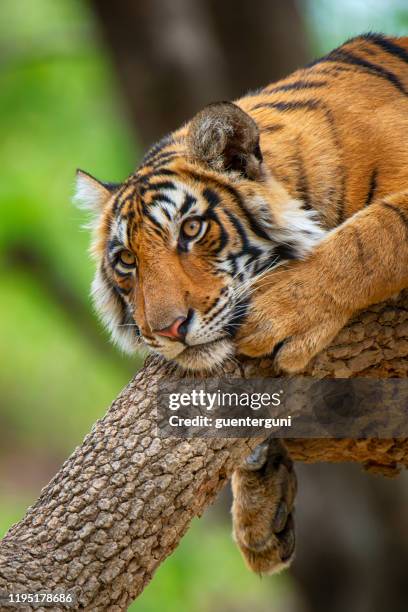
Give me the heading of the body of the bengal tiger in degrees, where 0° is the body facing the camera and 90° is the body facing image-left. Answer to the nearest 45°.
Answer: approximately 45°
